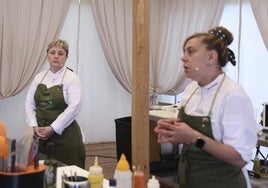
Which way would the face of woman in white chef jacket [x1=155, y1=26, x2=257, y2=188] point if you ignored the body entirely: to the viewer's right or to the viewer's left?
to the viewer's left

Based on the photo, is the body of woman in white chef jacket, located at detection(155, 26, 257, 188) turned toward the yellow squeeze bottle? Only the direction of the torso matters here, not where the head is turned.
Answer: yes

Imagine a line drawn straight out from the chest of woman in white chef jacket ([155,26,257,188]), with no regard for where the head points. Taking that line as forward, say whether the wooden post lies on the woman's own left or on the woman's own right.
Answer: on the woman's own right

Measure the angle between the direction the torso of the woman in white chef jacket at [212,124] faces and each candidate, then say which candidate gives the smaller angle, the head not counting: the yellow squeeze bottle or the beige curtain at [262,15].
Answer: the yellow squeeze bottle

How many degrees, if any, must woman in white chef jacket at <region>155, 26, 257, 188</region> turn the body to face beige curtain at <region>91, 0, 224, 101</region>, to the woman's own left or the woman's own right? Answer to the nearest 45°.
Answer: approximately 135° to the woman's own right

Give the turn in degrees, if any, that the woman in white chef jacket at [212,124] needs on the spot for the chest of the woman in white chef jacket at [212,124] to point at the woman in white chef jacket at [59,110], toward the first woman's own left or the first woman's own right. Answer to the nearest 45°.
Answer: approximately 90° to the first woman's own right

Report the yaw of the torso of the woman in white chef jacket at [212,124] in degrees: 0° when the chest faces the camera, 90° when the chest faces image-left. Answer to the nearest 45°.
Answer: approximately 45°
